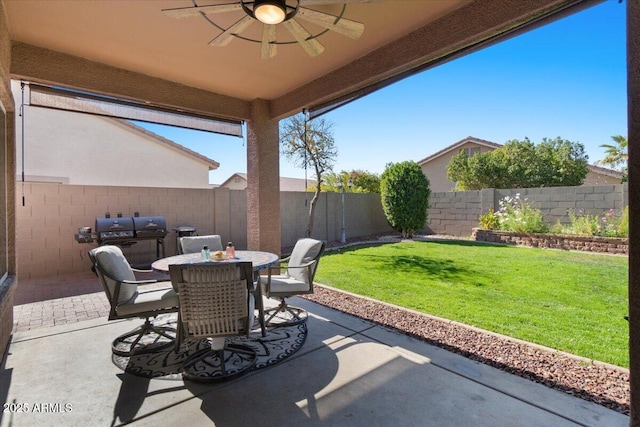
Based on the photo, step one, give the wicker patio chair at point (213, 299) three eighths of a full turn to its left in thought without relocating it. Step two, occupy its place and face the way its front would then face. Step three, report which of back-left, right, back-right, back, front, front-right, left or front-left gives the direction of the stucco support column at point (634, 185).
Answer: left

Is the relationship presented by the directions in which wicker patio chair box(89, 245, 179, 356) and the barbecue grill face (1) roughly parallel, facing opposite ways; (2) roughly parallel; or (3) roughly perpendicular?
roughly perpendicular

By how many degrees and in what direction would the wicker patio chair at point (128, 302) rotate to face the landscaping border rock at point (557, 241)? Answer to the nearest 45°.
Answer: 0° — it already faces it

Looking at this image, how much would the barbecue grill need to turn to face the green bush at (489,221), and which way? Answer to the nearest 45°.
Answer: approximately 90° to its left

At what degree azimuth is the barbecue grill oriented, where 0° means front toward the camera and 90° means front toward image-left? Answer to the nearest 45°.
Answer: approximately 0°

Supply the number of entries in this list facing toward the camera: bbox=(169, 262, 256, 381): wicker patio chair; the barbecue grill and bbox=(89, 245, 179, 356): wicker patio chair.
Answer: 1

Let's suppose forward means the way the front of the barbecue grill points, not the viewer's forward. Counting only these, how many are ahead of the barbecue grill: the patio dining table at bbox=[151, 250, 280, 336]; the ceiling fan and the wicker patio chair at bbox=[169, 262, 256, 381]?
3

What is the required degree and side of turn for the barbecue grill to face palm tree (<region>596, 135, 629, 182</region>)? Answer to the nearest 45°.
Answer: approximately 90° to its left

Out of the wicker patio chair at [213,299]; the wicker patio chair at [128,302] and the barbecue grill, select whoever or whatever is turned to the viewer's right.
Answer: the wicker patio chair at [128,302]

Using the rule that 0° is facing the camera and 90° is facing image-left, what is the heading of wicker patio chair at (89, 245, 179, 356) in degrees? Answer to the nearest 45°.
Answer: approximately 270°

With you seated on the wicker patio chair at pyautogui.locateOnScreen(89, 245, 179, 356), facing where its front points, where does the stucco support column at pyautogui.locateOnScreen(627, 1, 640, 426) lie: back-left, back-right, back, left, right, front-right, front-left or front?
front-right

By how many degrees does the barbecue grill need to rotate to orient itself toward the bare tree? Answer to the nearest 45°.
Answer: approximately 90° to its left

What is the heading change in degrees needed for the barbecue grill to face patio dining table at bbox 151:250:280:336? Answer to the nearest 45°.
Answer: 0° — it already faces it

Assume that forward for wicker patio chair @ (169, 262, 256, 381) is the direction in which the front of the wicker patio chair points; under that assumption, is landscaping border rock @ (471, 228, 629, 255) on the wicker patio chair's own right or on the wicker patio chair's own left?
on the wicker patio chair's own right

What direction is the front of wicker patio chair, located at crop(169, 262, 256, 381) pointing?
away from the camera

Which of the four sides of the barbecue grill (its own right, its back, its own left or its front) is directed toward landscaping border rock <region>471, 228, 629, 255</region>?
left

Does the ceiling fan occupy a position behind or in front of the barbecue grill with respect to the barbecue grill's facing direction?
in front
